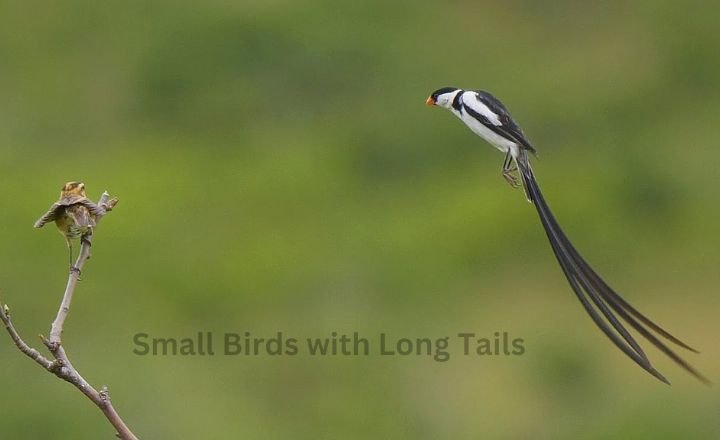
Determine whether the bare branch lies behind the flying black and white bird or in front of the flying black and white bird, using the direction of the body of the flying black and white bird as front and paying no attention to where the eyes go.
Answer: in front

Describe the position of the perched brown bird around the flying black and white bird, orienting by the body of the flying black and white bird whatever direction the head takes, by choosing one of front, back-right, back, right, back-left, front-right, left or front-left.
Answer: front-left

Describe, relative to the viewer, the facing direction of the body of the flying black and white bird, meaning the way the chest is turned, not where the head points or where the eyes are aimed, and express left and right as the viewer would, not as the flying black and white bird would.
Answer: facing to the left of the viewer
